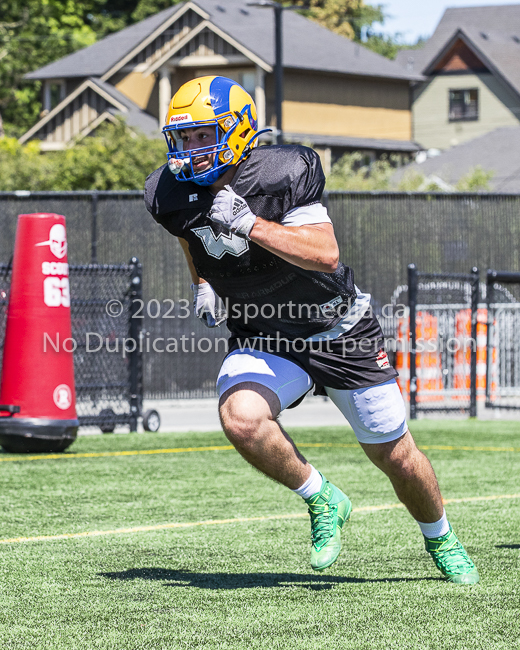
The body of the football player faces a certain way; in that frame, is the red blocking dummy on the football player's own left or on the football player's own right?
on the football player's own right

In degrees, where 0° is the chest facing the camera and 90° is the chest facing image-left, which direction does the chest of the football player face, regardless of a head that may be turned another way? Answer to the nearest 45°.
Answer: approximately 45°

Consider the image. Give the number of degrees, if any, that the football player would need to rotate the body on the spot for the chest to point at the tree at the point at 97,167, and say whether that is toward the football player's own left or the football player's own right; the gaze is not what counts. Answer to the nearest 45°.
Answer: approximately 135° to the football player's own right

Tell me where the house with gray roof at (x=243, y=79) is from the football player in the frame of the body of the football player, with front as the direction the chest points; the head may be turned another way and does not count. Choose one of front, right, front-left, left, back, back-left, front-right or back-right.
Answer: back-right

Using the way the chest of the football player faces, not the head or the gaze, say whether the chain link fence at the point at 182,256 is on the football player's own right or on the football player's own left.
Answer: on the football player's own right

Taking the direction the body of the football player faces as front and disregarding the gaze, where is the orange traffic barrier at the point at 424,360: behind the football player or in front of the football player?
behind
